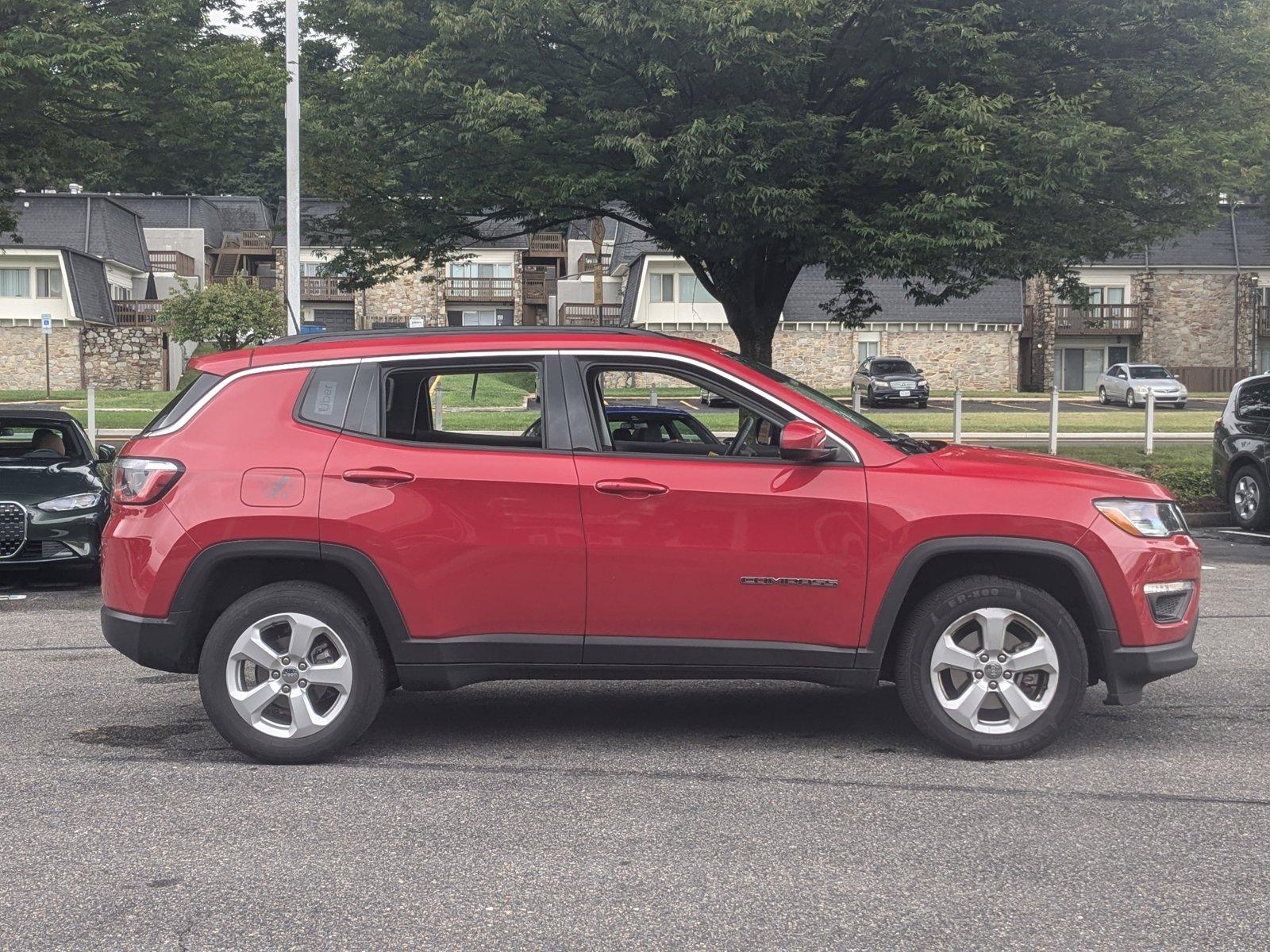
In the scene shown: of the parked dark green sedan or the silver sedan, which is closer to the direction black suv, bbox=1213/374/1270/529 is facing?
the parked dark green sedan

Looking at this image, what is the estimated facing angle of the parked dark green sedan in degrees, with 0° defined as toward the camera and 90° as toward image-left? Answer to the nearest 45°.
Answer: approximately 0°

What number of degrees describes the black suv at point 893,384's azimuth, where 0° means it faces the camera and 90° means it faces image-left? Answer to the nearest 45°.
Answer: approximately 315°

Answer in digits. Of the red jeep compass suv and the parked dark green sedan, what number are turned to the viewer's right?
1

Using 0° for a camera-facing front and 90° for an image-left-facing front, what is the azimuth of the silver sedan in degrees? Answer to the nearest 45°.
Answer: approximately 315°

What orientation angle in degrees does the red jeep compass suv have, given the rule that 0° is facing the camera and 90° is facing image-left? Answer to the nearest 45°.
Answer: approximately 270°

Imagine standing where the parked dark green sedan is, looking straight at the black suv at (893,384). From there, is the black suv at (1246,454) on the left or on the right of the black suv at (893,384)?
right

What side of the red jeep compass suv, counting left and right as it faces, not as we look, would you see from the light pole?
left

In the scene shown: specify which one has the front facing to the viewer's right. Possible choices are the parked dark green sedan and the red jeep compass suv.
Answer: the red jeep compass suv
